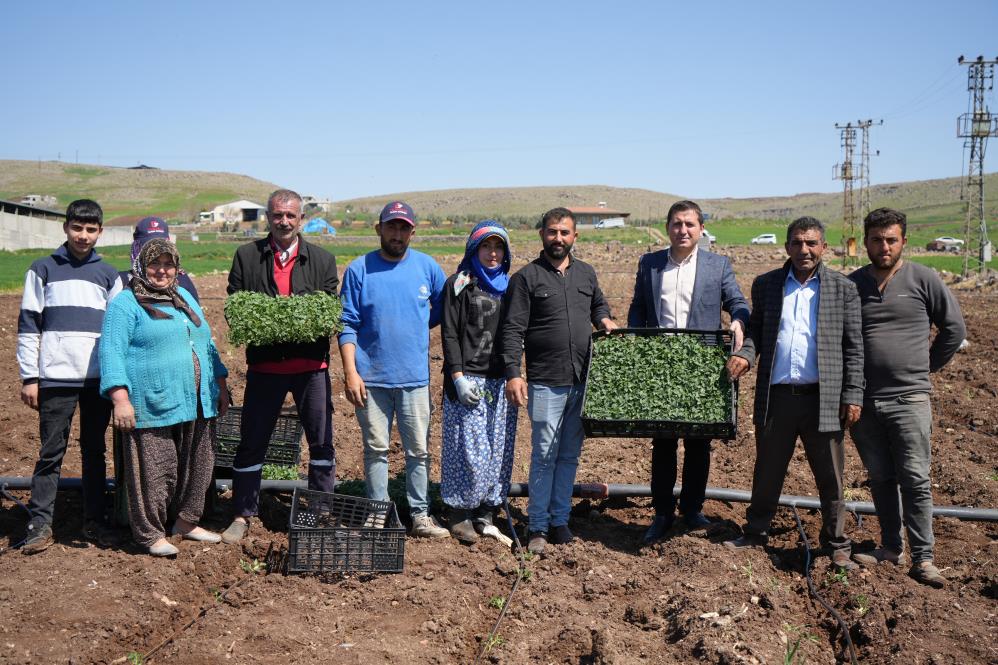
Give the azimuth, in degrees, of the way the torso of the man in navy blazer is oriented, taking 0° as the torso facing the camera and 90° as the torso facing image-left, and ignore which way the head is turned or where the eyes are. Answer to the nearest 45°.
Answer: approximately 0°

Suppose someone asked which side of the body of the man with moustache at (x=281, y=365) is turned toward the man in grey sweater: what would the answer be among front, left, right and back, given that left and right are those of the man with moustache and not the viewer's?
left

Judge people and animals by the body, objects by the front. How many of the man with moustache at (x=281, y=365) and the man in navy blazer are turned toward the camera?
2

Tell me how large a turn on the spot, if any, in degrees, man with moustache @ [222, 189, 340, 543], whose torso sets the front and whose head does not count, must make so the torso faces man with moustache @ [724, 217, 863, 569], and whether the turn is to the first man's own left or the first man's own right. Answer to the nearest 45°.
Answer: approximately 90° to the first man's own left

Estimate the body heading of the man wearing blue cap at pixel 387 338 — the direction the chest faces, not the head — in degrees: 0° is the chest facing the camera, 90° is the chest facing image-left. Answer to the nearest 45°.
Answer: approximately 0°

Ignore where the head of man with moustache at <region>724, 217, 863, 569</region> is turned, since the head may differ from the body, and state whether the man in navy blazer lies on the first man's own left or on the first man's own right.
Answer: on the first man's own right

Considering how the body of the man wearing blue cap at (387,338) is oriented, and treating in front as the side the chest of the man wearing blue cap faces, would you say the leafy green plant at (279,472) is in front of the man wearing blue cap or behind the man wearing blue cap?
behind
